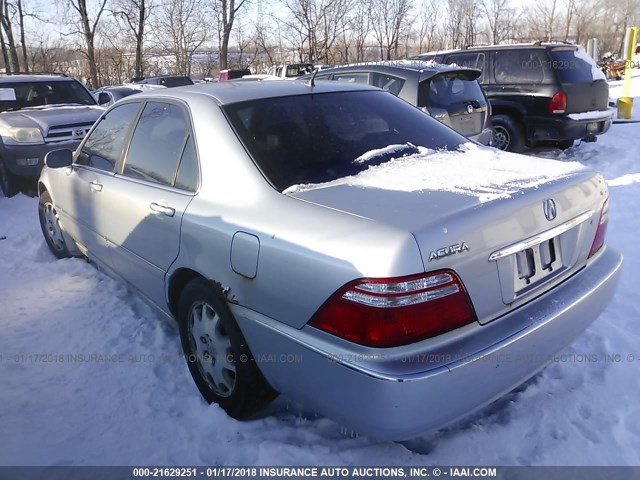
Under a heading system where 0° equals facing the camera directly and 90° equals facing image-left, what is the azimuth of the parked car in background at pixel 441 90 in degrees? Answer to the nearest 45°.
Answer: approximately 135°

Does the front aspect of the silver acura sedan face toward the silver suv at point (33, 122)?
yes

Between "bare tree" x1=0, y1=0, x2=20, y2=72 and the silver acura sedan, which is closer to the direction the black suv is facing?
the bare tree

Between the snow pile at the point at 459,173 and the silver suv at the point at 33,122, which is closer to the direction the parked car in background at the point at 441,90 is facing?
the silver suv

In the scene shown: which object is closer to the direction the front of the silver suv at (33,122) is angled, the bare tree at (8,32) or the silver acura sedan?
the silver acura sedan

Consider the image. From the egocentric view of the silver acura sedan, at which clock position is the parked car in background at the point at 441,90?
The parked car in background is roughly at 2 o'clock from the silver acura sedan.

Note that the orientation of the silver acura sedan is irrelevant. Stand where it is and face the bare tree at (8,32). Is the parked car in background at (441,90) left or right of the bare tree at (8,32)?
right

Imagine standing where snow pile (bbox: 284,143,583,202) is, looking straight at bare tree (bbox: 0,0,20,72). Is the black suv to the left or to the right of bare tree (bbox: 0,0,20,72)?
right

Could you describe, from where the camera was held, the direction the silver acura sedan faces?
facing away from the viewer and to the left of the viewer

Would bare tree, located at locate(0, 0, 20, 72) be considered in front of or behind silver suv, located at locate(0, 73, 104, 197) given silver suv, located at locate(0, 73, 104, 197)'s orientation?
behind

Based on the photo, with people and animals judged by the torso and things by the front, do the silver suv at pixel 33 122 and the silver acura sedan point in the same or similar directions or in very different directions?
very different directions
